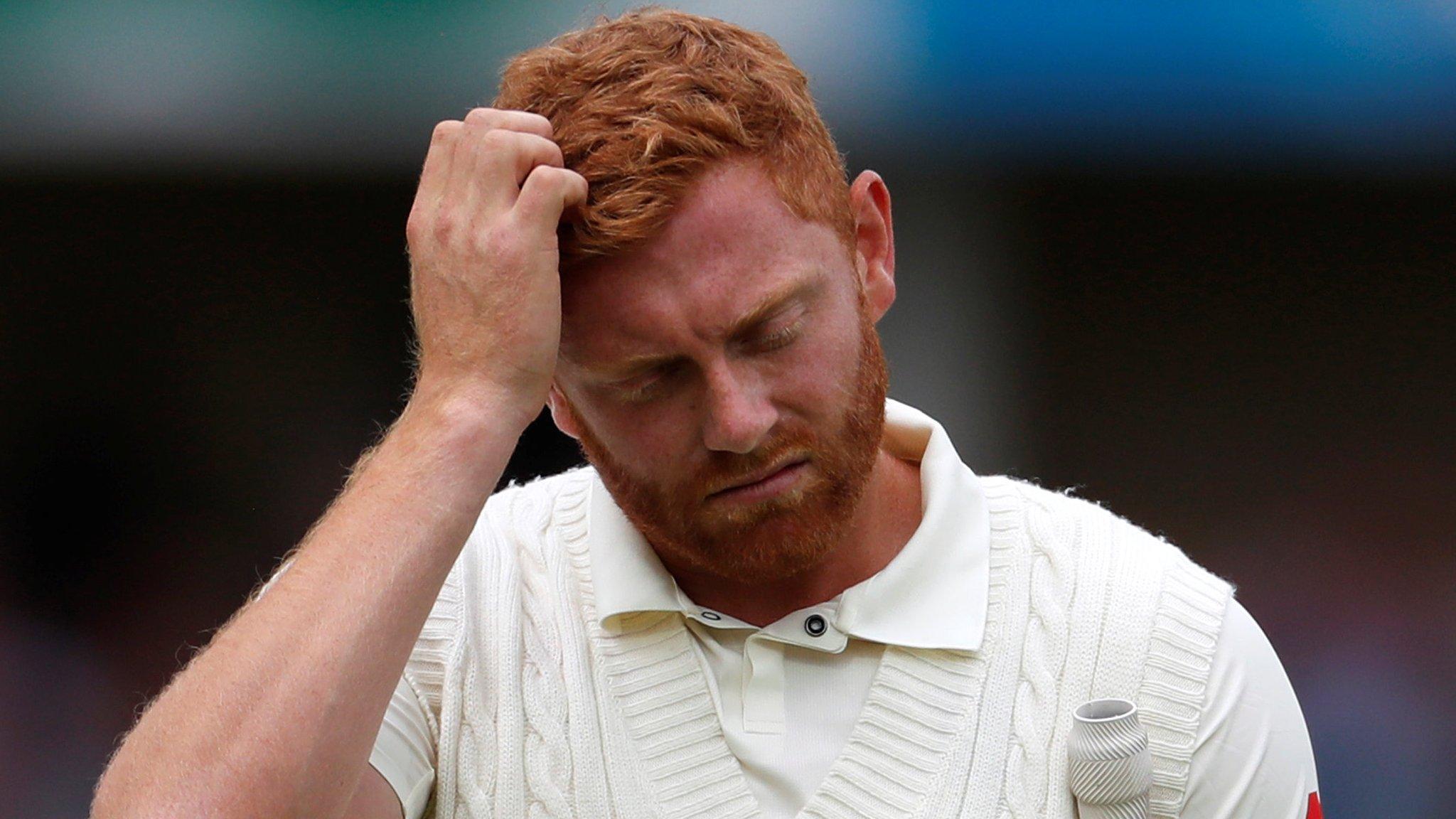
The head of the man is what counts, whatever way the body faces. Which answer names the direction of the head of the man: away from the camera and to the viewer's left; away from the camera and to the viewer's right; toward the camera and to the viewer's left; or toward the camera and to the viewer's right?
toward the camera and to the viewer's left

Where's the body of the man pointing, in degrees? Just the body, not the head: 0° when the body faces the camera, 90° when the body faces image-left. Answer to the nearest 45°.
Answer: approximately 0°
